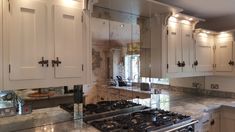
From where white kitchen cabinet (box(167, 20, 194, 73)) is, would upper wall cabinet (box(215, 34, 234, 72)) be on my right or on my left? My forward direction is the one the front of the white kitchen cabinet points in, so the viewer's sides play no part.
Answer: on my left

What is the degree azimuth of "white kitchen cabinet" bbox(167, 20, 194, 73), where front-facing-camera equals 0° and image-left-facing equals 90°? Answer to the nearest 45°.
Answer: approximately 315°

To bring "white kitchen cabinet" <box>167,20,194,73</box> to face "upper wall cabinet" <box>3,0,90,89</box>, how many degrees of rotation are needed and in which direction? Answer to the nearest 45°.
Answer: approximately 90° to its right
